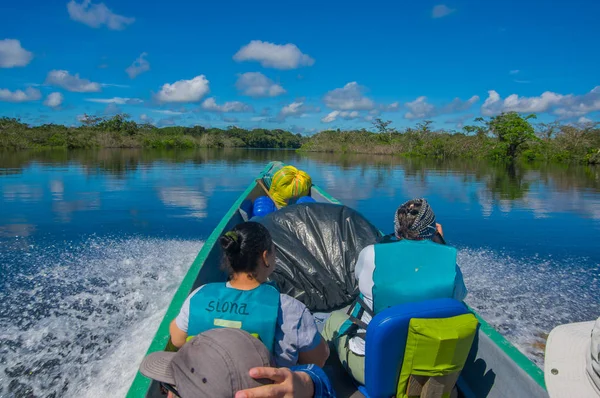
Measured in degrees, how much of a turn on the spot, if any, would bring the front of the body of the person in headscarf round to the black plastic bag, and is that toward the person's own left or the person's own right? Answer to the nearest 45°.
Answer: approximately 45° to the person's own left

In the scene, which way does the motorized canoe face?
away from the camera

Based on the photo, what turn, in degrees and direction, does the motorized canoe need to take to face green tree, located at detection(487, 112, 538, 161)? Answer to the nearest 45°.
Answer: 0° — it already faces it

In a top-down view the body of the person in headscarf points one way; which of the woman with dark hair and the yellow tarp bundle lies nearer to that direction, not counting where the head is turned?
the yellow tarp bundle

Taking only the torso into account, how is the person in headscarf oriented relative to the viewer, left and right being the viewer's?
facing away from the viewer

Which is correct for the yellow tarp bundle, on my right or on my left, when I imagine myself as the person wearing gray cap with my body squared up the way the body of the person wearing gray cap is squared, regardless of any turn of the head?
on my right
